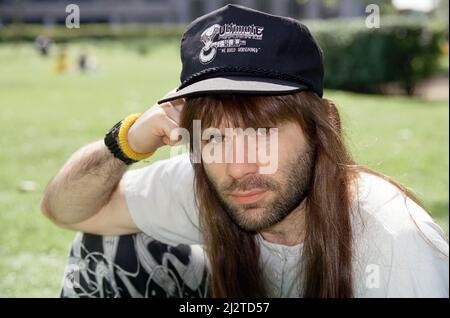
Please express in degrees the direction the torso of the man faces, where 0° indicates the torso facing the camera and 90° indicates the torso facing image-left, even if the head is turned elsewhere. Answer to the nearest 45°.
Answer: approximately 45°

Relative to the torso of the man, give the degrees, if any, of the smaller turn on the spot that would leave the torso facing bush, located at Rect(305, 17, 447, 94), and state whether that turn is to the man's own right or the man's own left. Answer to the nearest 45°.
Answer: approximately 135° to the man's own right
